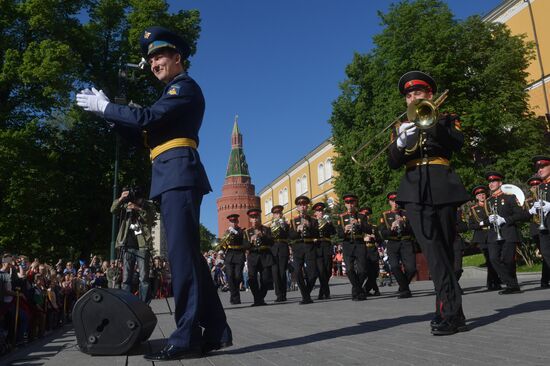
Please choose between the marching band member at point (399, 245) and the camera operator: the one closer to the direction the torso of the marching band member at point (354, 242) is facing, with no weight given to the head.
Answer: the camera operator

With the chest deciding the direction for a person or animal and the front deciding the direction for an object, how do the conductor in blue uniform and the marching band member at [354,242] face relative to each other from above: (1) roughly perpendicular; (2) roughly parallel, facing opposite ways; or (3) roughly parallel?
roughly perpendicular

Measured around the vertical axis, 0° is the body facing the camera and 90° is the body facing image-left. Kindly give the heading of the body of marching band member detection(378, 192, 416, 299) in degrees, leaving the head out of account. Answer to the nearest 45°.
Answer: approximately 0°

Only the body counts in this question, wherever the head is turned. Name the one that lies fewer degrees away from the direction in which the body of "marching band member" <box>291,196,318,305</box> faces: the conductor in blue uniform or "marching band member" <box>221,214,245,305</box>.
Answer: the conductor in blue uniform

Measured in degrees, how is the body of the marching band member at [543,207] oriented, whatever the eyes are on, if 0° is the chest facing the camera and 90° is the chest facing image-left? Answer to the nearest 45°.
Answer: approximately 45°
